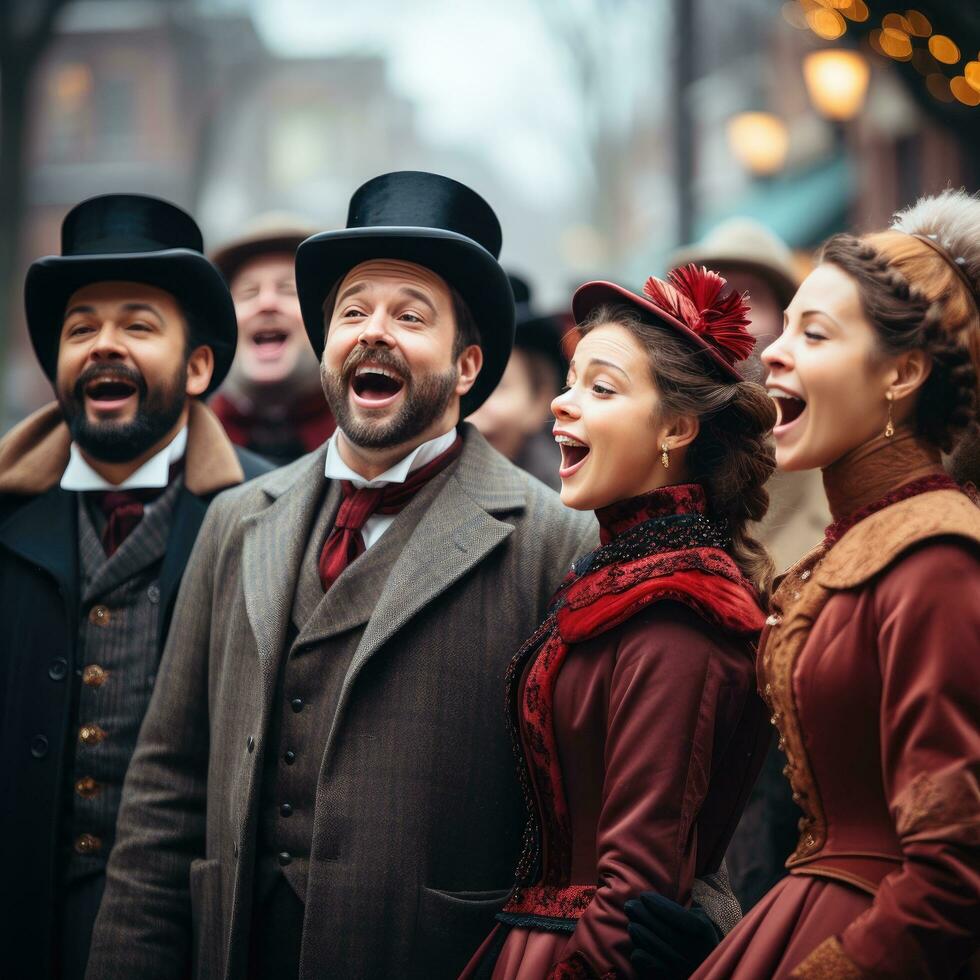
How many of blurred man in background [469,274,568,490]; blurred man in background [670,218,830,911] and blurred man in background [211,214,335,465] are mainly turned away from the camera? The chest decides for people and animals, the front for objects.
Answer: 0

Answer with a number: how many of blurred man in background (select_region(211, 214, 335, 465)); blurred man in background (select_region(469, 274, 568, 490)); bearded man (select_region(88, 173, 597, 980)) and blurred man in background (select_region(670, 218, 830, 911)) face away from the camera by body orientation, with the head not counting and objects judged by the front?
0

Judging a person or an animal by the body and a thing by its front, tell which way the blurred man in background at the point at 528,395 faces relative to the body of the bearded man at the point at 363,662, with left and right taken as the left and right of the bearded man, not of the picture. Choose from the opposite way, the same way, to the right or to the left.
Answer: the same way

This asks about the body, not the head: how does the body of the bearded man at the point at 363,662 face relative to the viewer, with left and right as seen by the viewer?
facing the viewer and to the left of the viewer

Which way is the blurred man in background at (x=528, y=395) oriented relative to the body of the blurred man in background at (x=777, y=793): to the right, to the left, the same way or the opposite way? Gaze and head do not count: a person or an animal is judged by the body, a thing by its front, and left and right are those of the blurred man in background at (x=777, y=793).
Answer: the same way

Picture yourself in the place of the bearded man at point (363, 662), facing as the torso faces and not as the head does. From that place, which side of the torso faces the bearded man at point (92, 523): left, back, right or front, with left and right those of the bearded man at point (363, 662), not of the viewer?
right

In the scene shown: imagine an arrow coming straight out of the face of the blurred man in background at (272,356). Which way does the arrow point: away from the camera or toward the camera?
toward the camera

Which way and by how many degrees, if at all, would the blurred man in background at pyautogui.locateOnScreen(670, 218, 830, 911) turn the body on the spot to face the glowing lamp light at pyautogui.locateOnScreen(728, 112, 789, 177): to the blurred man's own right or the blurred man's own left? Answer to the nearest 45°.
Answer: approximately 135° to the blurred man's own right

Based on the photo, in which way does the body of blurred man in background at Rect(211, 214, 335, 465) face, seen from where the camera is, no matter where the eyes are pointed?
toward the camera

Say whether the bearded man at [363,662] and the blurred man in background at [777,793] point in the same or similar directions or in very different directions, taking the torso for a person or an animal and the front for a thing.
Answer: same or similar directions

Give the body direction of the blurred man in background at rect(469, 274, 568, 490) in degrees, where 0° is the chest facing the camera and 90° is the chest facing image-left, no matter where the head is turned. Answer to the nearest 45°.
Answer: approximately 45°

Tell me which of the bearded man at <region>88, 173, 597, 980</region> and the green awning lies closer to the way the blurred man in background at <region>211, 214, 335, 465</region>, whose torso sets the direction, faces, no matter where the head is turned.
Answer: the bearded man

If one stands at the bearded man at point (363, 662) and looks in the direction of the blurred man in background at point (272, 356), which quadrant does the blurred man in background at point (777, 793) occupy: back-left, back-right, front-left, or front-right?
front-right

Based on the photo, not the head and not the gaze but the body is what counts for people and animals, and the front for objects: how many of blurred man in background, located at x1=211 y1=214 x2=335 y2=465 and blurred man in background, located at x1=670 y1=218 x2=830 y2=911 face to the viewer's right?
0
